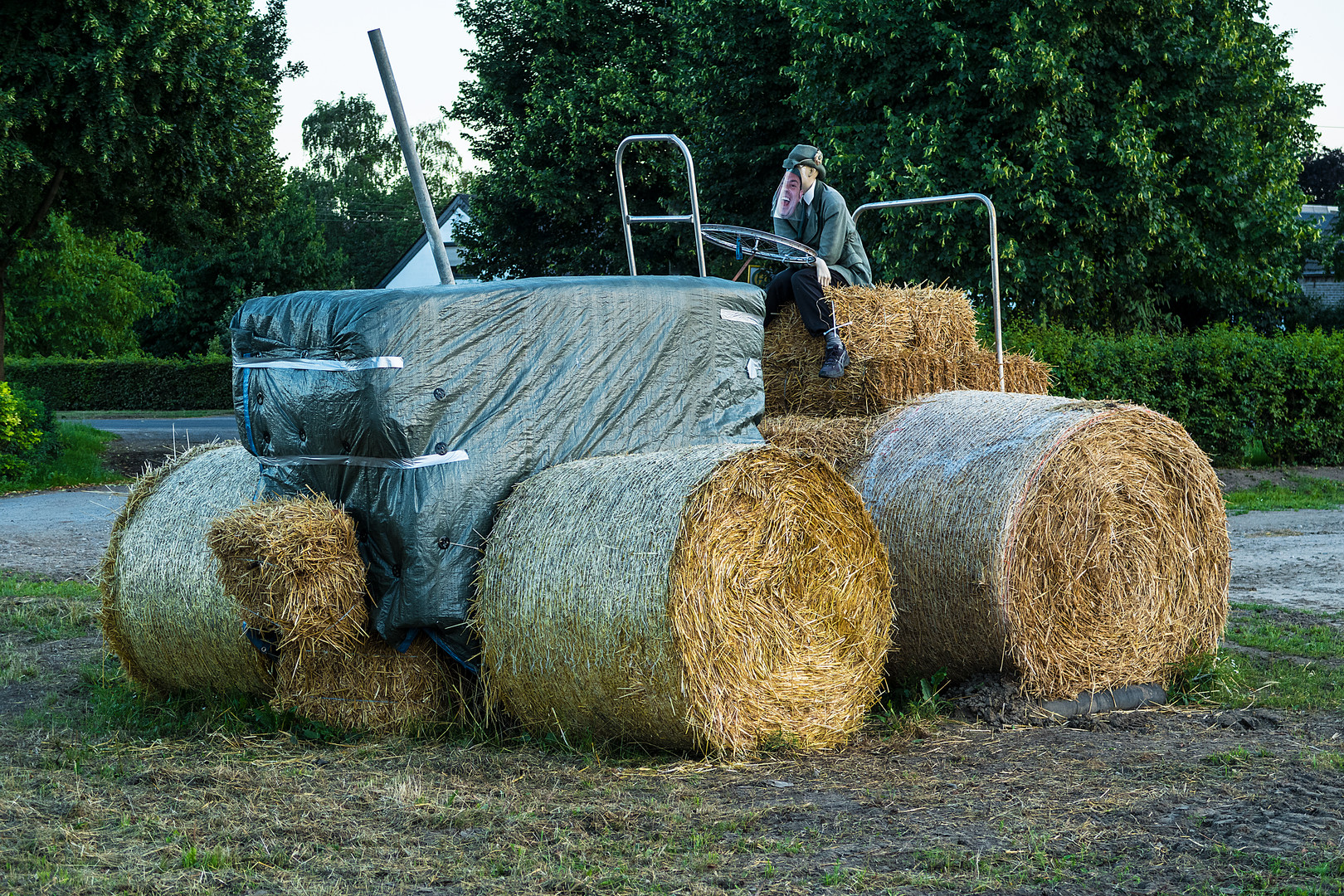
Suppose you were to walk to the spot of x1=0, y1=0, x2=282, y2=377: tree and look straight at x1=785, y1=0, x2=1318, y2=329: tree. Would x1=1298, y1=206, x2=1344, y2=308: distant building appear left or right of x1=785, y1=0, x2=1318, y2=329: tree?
left

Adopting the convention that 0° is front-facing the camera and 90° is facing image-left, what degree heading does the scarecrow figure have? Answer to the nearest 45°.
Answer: approximately 45°

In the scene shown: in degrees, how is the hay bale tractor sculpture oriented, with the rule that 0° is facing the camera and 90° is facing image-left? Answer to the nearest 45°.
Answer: approximately 45°

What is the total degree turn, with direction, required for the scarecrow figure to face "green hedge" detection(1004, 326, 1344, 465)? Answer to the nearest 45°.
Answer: approximately 180°

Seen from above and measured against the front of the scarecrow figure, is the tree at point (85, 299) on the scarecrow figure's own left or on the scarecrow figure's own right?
on the scarecrow figure's own right

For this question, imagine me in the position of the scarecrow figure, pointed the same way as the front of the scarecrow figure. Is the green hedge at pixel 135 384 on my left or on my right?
on my right

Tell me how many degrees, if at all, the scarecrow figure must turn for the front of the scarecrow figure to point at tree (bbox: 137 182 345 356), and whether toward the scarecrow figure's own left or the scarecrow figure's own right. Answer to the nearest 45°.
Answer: approximately 90° to the scarecrow figure's own right

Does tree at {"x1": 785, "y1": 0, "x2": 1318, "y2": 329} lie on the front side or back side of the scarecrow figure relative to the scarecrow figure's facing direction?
on the back side

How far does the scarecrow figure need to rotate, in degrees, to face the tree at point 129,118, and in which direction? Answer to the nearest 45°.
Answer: approximately 90° to its right

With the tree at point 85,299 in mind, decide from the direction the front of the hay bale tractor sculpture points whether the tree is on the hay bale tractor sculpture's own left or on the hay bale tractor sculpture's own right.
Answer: on the hay bale tractor sculpture's own right
